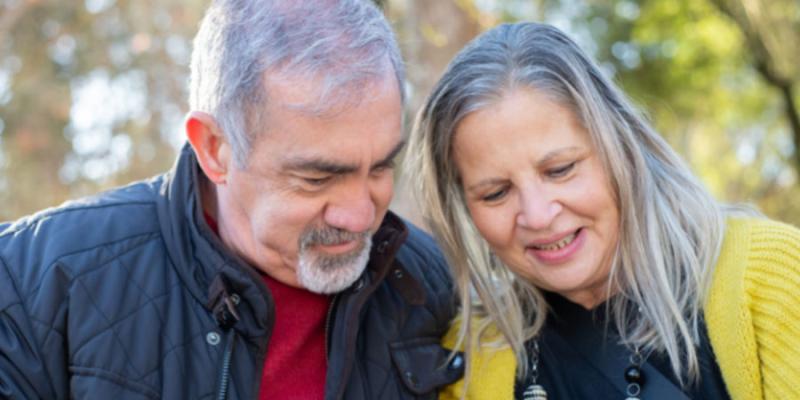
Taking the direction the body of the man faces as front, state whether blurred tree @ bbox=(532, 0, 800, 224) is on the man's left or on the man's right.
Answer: on the man's left

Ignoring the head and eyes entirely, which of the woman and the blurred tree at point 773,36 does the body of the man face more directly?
the woman

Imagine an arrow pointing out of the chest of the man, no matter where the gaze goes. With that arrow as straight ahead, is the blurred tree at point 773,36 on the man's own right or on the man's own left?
on the man's own left

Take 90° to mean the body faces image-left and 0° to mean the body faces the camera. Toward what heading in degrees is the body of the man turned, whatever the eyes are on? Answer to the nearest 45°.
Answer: approximately 315°
